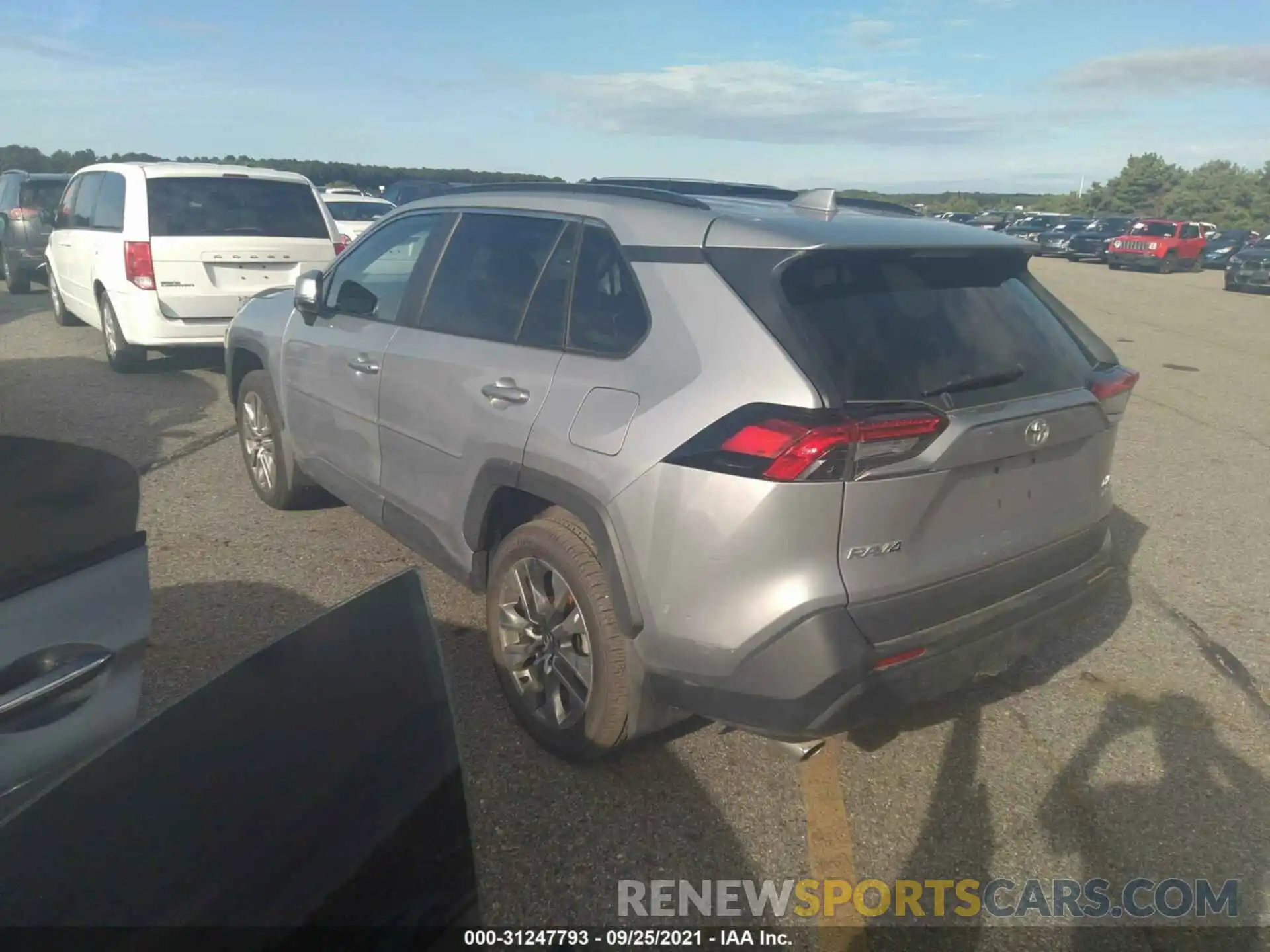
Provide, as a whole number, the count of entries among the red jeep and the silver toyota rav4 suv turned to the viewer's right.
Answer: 0

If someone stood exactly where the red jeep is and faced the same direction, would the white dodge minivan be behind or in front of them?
in front

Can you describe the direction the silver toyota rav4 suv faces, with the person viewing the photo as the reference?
facing away from the viewer and to the left of the viewer

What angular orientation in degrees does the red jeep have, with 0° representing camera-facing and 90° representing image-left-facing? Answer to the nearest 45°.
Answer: approximately 45°

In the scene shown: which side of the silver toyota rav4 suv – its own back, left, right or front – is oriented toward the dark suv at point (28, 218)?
front

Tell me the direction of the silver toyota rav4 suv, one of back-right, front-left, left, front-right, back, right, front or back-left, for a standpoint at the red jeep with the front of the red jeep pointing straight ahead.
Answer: front-left

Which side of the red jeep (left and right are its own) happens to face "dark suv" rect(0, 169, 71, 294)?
front

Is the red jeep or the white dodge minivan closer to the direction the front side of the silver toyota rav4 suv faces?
the white dodge minivan

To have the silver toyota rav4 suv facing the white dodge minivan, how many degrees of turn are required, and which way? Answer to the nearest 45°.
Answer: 0° — it already faces it

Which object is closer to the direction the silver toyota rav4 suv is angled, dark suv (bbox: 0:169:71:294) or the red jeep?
the dark suv

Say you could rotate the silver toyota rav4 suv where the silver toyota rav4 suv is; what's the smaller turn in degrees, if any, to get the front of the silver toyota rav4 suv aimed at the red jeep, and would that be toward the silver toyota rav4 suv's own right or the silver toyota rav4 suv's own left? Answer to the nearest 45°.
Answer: approximately 90° to the silver toyota rav4 suv's own right
